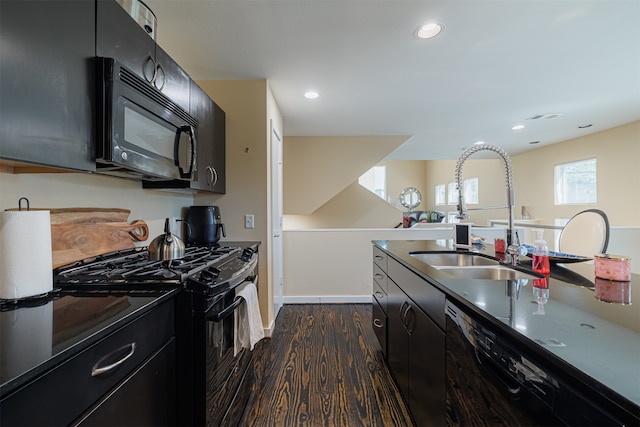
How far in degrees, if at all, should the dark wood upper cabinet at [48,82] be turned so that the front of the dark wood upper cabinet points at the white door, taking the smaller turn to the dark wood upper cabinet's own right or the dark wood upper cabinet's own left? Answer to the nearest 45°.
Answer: approximately 90° to the dark wood upper cabinet's own left

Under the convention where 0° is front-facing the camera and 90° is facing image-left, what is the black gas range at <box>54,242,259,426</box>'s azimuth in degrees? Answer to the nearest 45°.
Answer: approximately 315°

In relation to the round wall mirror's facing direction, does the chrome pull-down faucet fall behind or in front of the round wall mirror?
in front

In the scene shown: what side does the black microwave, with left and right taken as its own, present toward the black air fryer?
left

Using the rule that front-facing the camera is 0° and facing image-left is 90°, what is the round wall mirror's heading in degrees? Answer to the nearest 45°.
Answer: approximately 0°

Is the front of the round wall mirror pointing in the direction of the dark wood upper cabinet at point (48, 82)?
yes

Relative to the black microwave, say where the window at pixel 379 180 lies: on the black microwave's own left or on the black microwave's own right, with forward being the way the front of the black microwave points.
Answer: on the black microwave's own left
